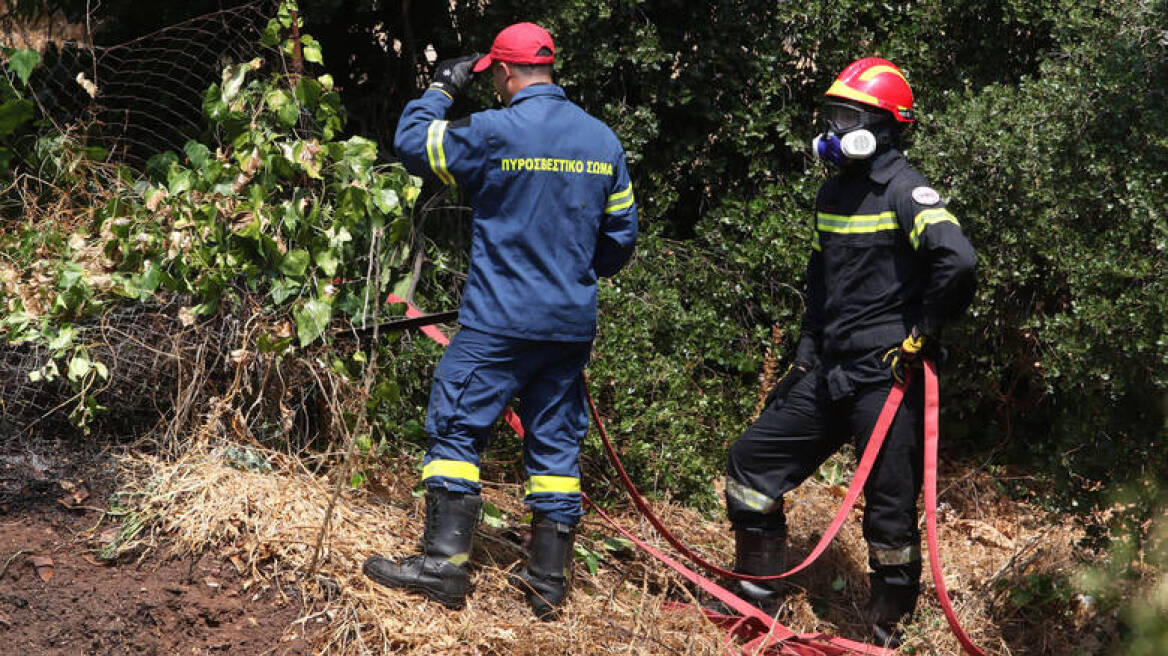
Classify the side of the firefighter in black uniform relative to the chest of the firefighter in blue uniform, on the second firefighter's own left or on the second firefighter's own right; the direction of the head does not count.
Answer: on the second firefighter's own right

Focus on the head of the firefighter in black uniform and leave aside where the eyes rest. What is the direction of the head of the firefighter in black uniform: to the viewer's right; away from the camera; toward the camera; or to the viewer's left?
to the viewer's left

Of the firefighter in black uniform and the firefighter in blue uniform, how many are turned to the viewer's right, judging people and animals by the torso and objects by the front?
0

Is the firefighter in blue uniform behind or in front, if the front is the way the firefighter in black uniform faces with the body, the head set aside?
in front

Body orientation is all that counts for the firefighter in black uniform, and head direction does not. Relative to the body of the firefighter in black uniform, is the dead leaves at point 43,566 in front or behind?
in front

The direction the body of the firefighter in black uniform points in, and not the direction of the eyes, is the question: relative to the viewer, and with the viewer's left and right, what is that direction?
facing the viewer and to the left of the viewer

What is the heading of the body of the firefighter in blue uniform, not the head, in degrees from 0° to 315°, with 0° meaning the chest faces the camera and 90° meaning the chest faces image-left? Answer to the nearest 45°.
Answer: approximately 135°
